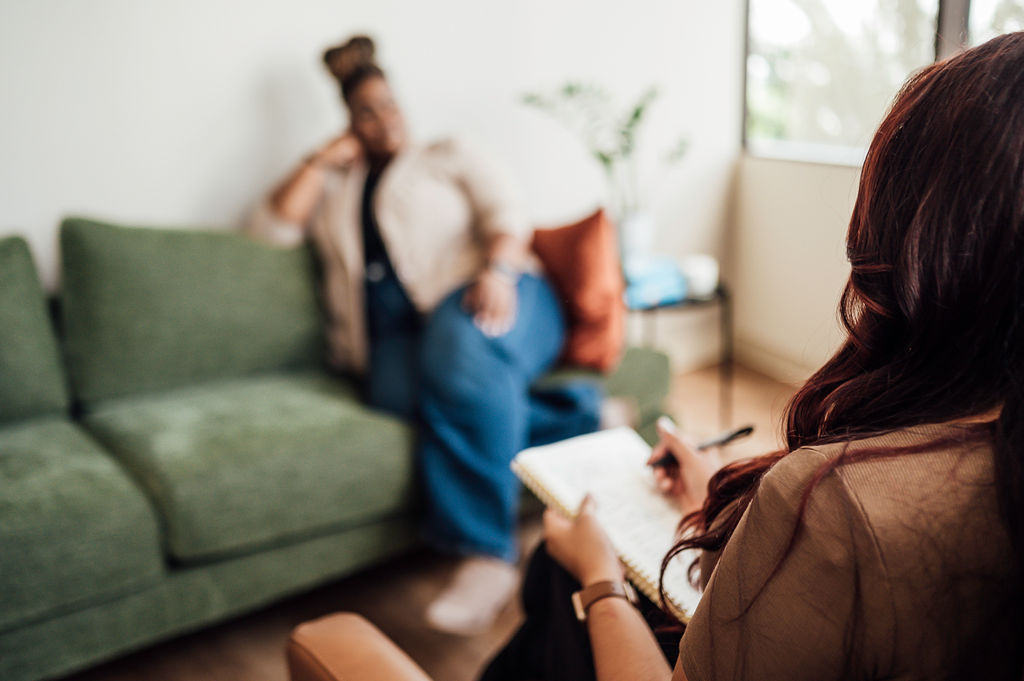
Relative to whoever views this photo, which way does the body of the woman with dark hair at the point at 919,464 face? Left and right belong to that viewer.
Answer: facing away from the viewer and to the left of the viewer

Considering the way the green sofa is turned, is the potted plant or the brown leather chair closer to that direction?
the brown leather chair

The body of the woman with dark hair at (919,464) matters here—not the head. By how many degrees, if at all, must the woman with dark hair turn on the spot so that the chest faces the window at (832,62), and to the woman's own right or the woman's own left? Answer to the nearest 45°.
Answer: approximately 45° to the woman's own right

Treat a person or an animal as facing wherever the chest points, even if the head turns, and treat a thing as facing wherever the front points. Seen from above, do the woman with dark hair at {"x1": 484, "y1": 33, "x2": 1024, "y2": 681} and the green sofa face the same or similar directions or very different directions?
very different directions

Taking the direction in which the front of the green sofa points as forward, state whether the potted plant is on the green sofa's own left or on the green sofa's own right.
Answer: on the green sofa's own left

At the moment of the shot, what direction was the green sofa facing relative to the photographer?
facing the viewer and to the right of the viewer

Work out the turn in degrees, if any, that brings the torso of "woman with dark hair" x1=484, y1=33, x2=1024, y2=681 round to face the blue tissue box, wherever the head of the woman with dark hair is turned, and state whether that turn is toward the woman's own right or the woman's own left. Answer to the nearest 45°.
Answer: approximately 45° to the woman's own right

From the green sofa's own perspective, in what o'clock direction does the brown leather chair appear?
The brown leather chair is roughly at 1 o'clock from the green sofa.

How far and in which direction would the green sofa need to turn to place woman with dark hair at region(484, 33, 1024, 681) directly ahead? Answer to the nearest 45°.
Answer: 0° — it already faces them

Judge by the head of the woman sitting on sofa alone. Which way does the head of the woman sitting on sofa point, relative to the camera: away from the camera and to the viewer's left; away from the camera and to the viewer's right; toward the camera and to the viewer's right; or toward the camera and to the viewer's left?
toward the camera and to the viewer's right

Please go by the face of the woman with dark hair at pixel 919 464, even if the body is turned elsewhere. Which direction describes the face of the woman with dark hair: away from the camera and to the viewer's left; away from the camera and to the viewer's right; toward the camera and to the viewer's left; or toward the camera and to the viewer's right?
away from the camera and to the viewer's left

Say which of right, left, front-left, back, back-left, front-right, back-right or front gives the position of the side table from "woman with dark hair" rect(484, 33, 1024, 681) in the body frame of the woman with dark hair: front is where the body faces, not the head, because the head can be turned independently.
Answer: front-right

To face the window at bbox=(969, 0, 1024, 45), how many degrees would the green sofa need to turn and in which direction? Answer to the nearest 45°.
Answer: approximately 45° to its left
